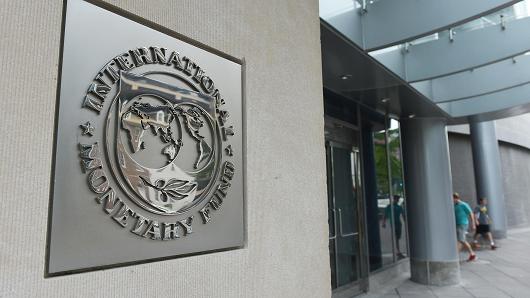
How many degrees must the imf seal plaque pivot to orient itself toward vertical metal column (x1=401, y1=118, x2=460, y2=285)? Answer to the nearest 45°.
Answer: approximately 90° to its left

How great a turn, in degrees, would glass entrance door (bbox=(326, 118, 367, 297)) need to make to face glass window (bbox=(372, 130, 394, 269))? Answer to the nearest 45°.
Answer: approximately 90° to its left

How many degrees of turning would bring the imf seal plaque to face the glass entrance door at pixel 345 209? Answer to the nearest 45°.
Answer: approximately 90° to its left

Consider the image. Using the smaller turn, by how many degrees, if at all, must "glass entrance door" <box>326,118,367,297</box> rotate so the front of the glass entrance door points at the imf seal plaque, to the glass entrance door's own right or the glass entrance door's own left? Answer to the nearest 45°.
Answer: approximately 45° to the glass entrance door's own right

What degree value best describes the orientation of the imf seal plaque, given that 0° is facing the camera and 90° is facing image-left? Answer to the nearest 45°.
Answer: approximately 315°

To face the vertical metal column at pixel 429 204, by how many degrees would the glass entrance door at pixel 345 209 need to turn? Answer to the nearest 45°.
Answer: approximately 90° to its left

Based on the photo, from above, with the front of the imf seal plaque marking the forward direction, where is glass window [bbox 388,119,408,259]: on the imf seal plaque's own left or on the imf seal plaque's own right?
on the imf seal plaque's own left

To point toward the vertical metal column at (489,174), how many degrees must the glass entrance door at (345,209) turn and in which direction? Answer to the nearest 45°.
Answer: approximately 90° to its left

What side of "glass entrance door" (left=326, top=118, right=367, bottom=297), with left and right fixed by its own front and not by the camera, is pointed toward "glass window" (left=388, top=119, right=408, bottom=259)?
left
